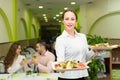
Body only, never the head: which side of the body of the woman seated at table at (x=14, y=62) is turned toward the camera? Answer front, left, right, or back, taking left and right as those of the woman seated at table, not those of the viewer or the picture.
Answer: right

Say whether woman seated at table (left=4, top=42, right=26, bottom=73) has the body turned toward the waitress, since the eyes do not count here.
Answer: no

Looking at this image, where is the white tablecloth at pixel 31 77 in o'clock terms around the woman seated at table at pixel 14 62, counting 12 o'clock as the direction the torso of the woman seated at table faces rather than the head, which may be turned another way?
The white tablecloth is roughly at 2 o'clock from the woman seated at table.
